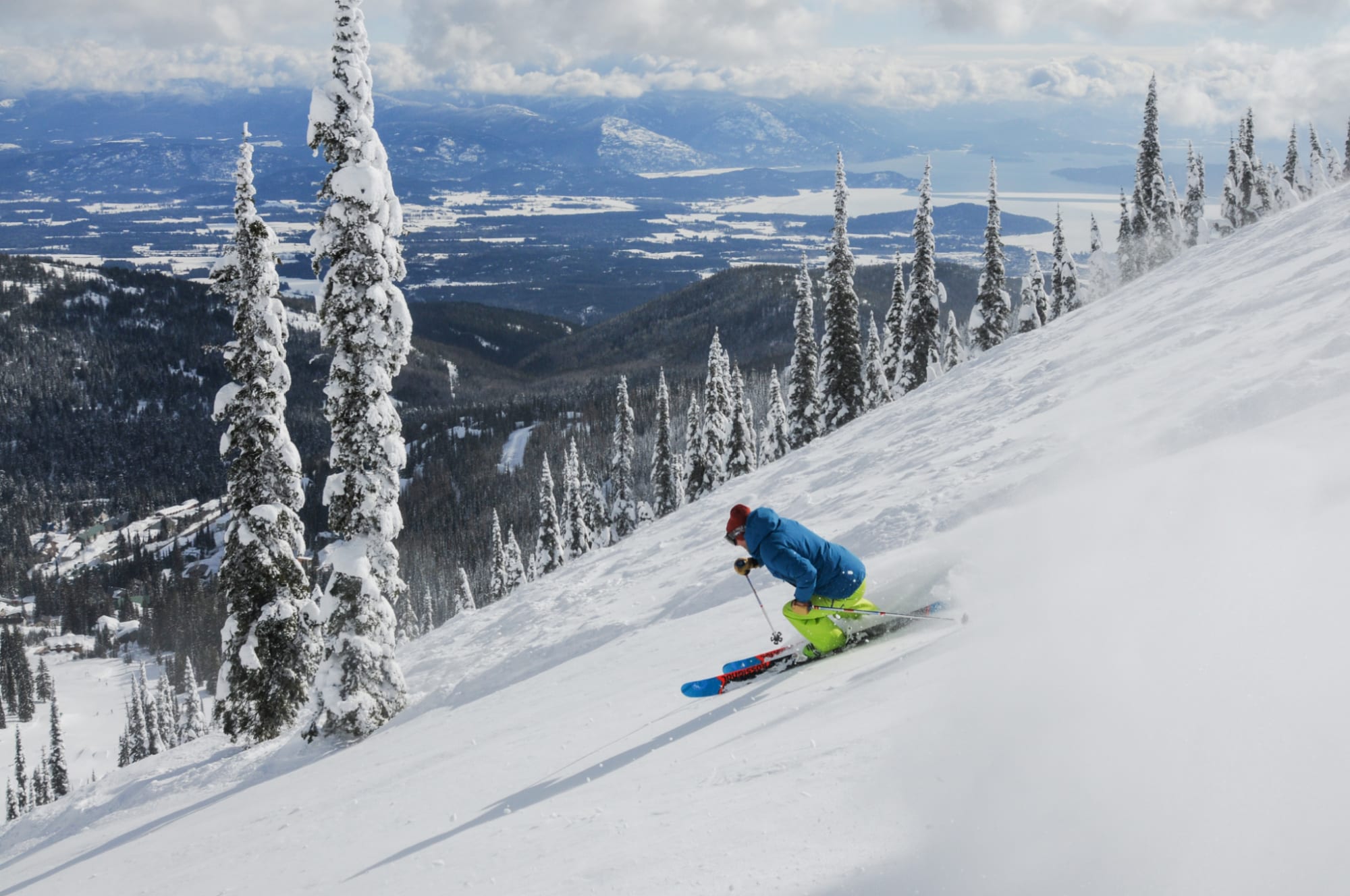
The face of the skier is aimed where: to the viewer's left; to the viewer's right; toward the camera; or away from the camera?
to the viewer's left

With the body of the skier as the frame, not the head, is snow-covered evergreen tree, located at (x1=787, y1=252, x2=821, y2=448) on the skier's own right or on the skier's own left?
on the skier's own right

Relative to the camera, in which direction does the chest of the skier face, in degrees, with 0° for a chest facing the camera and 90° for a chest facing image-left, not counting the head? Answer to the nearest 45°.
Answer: approximately 90°

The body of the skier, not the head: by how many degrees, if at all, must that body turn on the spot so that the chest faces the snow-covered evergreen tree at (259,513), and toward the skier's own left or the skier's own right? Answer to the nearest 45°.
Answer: approximately 45° to the skier's own right

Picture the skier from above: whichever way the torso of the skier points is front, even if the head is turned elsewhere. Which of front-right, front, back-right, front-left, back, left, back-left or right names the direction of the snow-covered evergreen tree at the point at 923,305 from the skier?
right

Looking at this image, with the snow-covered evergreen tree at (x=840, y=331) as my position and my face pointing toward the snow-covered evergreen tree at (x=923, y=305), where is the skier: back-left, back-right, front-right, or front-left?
back-right

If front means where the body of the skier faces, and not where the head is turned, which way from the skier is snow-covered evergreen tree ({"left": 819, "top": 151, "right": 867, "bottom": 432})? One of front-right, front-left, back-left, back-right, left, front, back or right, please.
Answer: right
